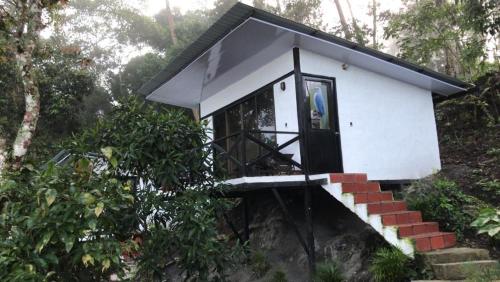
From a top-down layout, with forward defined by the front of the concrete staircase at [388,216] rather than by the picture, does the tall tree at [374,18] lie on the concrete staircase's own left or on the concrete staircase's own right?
on the concrete staircase's own left

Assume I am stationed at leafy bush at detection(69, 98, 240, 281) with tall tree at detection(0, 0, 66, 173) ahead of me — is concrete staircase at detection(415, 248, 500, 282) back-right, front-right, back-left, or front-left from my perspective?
back-right

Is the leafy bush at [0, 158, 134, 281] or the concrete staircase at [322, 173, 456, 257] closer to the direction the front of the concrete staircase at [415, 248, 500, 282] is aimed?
the leafy bush

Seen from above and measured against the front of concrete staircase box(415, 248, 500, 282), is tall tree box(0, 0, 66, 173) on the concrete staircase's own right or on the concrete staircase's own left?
on the concrete staircase's own right

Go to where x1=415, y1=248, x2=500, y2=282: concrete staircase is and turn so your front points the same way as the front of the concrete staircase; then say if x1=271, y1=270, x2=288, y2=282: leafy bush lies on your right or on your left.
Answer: on your right

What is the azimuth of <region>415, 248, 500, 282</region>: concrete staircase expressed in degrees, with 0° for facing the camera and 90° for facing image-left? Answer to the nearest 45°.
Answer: approximately 0°

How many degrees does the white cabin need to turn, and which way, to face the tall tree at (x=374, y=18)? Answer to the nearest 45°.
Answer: approximately 135° to its right

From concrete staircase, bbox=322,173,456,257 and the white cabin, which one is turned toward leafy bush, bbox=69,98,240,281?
the white cabin

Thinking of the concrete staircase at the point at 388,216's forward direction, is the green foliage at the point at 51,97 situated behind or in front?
behind

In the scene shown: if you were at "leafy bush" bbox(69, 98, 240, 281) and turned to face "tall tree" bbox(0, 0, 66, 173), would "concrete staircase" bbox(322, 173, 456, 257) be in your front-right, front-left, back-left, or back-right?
back-right

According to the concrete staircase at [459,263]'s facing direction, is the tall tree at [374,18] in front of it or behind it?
behind
